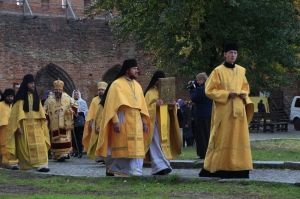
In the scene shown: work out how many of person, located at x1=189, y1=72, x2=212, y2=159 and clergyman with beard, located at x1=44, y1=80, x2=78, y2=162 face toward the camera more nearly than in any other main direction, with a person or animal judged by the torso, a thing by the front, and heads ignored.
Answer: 1

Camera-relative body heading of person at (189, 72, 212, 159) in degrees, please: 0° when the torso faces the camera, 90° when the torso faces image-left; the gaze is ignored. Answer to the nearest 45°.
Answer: approximately 90°

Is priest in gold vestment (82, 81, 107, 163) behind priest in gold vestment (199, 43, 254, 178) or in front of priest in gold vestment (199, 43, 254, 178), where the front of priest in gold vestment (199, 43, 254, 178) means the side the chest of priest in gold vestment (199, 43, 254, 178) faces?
behind

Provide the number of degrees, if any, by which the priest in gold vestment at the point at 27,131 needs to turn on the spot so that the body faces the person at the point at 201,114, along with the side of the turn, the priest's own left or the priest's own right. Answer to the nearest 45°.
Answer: approximately 45° to the priest's own left

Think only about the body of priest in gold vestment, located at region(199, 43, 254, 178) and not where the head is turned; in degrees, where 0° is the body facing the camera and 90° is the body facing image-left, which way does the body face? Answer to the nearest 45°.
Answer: approximately 315°

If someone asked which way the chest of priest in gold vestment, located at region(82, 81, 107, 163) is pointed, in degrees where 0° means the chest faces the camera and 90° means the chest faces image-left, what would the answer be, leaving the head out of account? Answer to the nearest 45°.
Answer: approximately 315°
